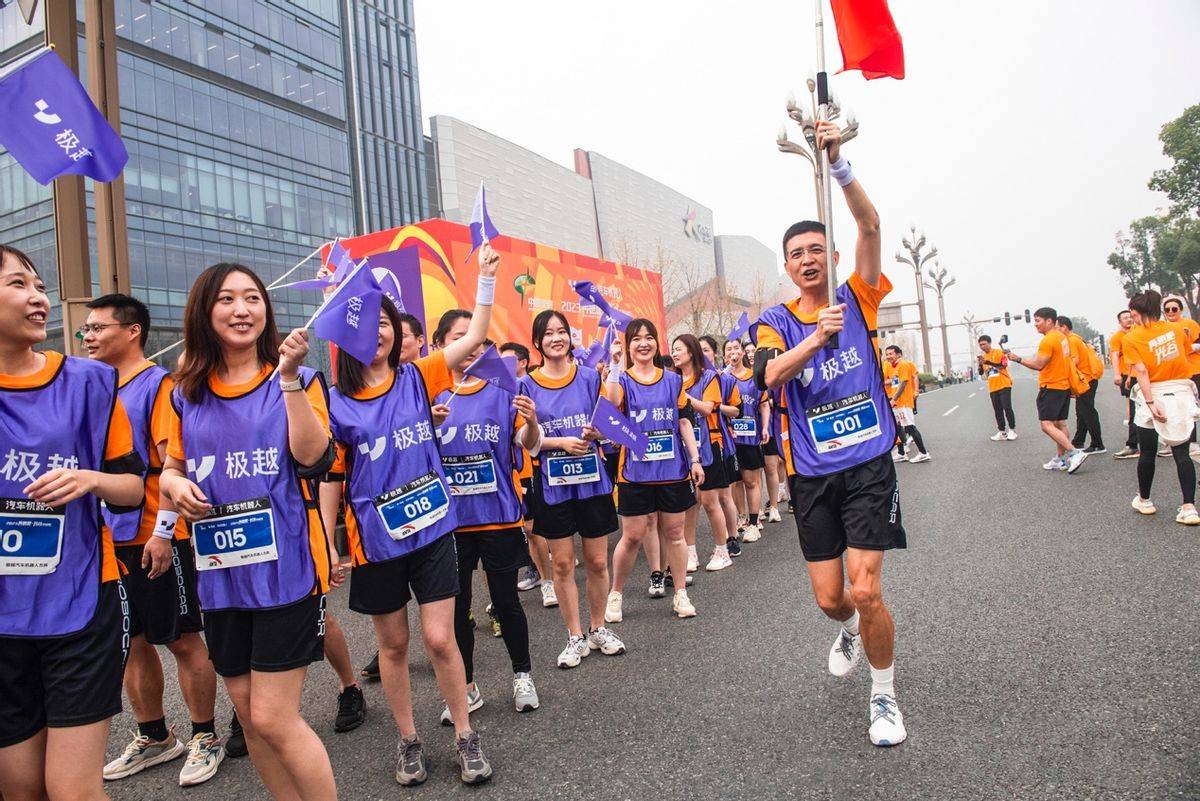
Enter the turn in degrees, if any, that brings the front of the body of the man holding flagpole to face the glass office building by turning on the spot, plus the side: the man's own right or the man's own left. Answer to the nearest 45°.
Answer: approximately 135° to the man's own right

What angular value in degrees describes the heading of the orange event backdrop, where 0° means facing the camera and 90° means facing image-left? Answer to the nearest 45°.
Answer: approximately 315°

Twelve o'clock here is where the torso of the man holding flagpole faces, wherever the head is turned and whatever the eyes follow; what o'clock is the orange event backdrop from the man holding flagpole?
The orange event backdrop is roughly at 5 o'clock from the man holding flagpole.

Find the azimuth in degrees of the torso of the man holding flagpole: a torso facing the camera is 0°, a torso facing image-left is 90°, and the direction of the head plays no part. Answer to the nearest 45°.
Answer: approximately 0°

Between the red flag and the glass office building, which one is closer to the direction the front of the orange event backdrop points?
the red flag

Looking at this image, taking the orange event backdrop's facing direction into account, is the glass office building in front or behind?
behind
